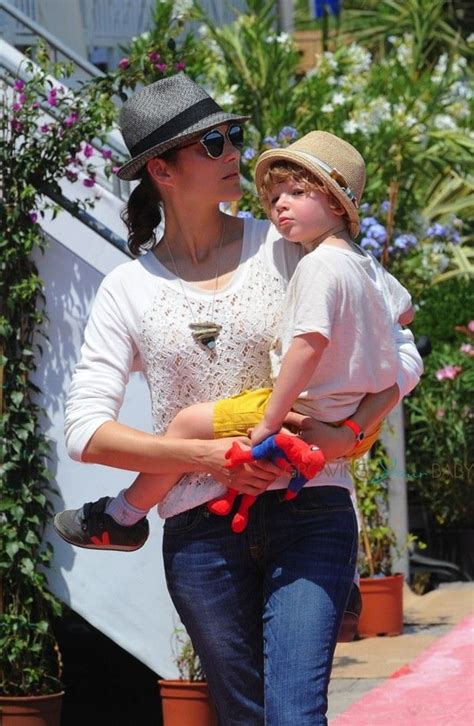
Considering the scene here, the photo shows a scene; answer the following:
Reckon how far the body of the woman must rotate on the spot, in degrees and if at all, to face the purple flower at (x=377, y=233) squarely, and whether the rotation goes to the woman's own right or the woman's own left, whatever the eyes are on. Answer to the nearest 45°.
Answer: approximately 180°

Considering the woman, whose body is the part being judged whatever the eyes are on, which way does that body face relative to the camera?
toward the camera

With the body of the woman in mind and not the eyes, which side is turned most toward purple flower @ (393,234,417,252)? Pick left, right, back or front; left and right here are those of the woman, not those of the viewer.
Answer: back

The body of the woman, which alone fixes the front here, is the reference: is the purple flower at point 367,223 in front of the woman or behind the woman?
behind

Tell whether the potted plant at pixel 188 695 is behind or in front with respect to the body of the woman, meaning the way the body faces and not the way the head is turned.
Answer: behind

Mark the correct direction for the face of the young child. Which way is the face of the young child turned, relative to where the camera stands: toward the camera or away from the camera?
toward the camera

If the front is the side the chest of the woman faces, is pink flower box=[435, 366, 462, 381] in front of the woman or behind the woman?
behind
